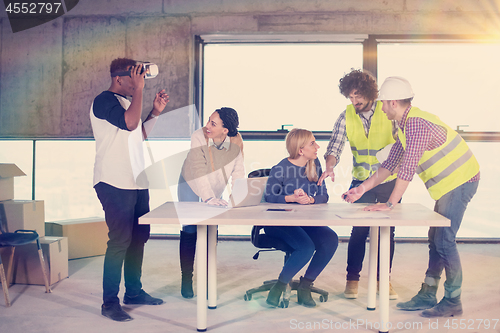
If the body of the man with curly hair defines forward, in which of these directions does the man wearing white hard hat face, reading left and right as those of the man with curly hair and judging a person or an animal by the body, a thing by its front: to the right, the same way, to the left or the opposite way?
to the right

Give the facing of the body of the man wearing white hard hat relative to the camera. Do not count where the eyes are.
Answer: to the viewer's left

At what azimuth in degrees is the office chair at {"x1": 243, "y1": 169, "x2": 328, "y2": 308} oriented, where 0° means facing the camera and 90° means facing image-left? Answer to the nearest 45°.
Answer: approximately 315°

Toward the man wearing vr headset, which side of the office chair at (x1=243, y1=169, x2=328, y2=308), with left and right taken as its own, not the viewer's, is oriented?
right

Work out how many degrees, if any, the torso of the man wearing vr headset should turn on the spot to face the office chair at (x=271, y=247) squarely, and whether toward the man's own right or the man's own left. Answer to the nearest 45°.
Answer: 0° — they already face it

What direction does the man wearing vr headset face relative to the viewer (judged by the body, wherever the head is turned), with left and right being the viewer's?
facing to the right of the viewer

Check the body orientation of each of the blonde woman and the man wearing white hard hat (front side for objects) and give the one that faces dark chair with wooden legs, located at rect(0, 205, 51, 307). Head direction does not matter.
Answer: the man wearing white hard hat

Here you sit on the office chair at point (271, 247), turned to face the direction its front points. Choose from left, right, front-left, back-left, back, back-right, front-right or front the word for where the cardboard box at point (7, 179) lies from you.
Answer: back-right

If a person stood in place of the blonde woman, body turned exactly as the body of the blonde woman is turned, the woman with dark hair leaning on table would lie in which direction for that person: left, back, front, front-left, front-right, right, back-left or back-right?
back-right

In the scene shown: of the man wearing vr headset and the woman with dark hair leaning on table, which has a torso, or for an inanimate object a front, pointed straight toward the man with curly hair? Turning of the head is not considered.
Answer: the man wearing vr headset
